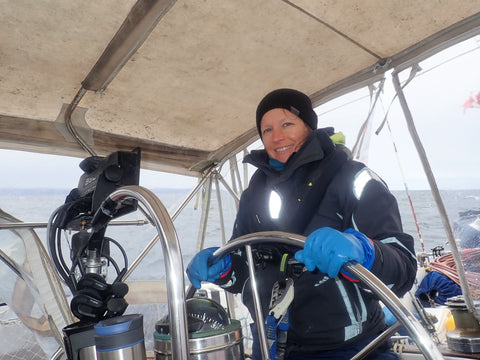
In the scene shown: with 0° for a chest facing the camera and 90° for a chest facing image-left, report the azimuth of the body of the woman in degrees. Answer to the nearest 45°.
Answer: approximately 45°

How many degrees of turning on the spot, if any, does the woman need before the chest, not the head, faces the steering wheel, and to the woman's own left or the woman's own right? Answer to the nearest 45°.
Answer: approximately 45° to the woman's own left

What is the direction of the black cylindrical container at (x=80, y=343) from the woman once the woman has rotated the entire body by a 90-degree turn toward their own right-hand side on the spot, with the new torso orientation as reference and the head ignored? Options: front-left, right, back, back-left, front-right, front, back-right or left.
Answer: left
